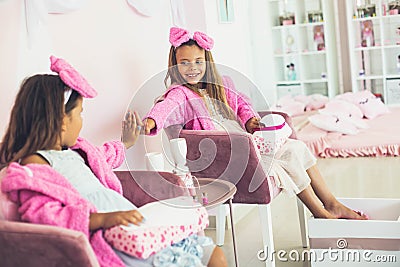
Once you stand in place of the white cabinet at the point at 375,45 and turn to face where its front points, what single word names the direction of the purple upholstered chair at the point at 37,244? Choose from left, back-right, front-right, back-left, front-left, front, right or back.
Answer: front

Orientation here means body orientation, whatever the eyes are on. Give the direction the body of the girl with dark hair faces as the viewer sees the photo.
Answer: to the viewer's right

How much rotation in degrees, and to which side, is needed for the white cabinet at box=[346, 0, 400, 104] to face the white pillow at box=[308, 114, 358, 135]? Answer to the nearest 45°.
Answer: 0° — it already faces it

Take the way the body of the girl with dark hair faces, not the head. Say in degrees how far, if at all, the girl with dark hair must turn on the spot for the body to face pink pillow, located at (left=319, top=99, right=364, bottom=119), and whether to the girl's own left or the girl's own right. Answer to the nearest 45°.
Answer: approximately 45° to the girl's own left

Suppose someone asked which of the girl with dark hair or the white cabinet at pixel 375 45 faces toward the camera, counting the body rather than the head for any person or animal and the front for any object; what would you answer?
the white cabinet

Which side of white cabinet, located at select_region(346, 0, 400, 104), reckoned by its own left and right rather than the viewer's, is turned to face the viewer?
front

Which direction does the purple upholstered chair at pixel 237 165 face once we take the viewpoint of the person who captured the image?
facing the viewer and to the right of the viewer

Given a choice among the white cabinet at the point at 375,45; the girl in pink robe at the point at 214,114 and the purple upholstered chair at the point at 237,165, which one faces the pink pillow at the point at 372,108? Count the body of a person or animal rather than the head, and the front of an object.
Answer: the white cabinet

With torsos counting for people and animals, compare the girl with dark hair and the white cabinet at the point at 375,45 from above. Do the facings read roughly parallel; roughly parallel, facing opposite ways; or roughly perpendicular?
roughly perpendicular

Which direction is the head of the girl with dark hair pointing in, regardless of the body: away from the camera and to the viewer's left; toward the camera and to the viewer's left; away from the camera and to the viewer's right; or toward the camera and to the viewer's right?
away from the camera and to the viewer's right

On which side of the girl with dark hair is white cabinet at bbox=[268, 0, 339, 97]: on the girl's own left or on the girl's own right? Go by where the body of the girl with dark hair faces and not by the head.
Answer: on the girl's own left

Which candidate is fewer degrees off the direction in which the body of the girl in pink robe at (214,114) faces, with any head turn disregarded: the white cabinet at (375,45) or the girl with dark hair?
the girl with dark hair

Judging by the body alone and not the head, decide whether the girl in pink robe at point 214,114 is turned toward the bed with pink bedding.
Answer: no
